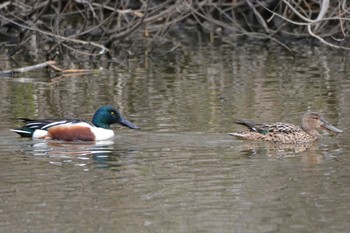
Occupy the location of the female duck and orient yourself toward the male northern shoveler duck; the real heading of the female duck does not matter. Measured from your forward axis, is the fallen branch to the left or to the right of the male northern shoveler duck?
right

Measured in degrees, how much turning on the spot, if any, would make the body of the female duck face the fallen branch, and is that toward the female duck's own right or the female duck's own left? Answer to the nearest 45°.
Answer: approximately 135° to the female duck's own left

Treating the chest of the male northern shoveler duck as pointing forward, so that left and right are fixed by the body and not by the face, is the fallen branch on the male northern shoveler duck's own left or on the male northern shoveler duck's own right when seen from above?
on the male northern shoveler duck's own left

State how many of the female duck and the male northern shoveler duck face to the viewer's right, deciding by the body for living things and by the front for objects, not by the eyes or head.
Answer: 2

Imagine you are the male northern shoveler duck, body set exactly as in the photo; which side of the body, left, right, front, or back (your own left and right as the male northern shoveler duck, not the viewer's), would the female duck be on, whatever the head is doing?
front

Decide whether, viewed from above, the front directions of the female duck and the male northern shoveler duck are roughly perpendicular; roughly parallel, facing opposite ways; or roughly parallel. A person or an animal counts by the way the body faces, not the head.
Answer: roughly parallel

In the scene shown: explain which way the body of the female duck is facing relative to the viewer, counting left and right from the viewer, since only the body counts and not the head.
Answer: facing to the right of the viewer

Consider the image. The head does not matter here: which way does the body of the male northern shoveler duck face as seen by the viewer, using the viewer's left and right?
facing to the right of the viewer

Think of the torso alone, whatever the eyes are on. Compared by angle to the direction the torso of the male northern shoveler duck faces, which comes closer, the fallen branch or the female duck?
the female duck

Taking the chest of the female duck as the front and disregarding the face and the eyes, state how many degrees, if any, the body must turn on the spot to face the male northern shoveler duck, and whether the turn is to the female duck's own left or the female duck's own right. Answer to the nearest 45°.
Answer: approximately 180°
